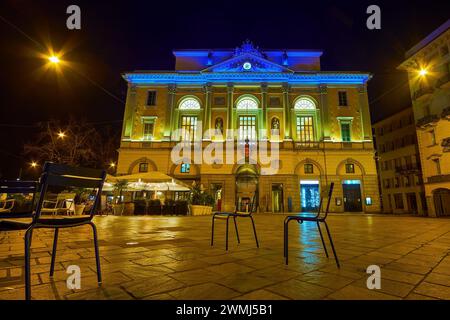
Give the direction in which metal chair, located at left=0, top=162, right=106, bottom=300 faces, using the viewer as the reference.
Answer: facing away from the viewer and to the left of the viewer

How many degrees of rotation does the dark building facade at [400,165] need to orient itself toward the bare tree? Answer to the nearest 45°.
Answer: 0° — it already faces it

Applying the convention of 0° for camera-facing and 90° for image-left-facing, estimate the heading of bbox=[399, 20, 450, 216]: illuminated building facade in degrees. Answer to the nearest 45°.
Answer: approximately 45°

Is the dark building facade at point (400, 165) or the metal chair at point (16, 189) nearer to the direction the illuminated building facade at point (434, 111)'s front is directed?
the metal chair

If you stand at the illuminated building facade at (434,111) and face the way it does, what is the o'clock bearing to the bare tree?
The bare tree is roughly at 12 o'clock from the illuminated building facade.

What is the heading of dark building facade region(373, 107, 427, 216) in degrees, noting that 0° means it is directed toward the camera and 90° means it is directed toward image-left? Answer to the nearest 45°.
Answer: approximately 45°

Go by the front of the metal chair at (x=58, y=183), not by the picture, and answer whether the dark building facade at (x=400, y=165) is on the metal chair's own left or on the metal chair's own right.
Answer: on the metal chair's own right
